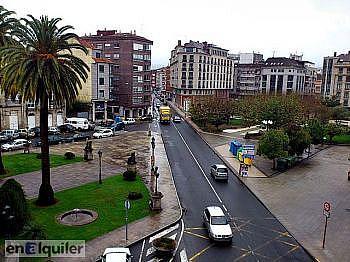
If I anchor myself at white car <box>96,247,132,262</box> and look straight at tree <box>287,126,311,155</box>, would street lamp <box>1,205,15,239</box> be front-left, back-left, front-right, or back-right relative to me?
back-left

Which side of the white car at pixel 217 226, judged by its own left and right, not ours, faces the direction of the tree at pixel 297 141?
back

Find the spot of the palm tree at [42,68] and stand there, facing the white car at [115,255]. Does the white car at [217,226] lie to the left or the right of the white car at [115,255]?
left

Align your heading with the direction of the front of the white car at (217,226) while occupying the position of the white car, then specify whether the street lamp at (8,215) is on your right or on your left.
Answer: on your right

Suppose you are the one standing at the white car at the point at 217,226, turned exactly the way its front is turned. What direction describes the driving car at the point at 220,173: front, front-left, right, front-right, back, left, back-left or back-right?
back

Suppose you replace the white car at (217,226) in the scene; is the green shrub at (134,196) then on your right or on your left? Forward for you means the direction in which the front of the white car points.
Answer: on your right

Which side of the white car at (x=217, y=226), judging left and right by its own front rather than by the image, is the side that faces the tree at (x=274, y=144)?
back

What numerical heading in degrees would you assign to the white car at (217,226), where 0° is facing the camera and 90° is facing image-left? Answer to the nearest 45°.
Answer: approximately 0°

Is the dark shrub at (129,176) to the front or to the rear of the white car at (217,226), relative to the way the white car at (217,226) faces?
to the rear
